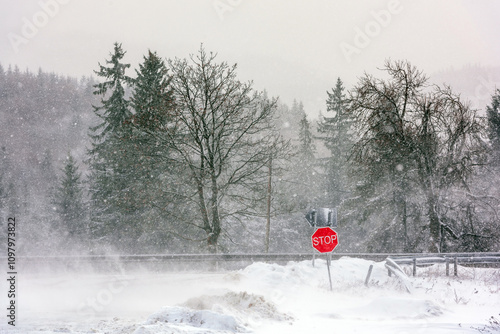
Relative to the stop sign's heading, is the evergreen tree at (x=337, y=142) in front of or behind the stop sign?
behind

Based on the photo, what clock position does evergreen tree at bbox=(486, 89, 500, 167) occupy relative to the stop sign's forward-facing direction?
The evergreen tree is roughly at 7 o'clock from the stop sign.

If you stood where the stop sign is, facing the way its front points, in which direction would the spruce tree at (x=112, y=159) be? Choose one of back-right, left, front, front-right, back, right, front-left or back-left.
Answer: back-right

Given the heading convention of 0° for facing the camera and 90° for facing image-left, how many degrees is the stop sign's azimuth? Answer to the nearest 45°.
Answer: approximately 0°

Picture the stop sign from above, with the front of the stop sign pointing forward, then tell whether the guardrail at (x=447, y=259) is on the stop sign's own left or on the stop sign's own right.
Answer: on the stop sign's own left

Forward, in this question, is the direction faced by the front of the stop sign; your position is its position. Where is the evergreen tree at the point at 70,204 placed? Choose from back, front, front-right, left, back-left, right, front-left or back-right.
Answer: back-right
